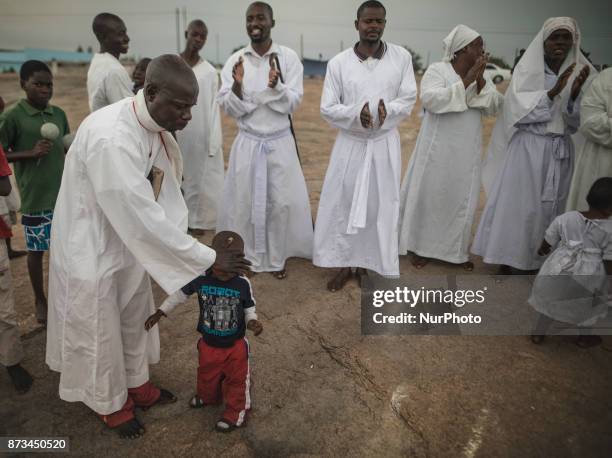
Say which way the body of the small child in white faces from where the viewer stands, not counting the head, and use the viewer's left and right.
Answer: facing away from the viewer

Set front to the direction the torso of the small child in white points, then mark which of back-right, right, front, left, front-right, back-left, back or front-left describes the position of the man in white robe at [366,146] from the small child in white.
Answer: left

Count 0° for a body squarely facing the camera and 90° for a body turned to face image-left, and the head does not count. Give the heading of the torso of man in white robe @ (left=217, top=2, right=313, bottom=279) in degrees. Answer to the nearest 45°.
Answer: approximately 0°

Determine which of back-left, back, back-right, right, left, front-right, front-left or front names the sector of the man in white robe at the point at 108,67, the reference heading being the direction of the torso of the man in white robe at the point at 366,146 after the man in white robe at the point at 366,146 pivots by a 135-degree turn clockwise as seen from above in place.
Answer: front-left

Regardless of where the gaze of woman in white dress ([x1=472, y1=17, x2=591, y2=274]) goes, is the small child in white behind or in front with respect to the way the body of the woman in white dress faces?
in front

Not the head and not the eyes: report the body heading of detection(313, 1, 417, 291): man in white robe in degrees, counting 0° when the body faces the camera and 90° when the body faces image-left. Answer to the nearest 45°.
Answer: approximately 0°

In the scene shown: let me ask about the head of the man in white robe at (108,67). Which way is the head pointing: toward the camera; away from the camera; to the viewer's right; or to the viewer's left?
to the viewer's right

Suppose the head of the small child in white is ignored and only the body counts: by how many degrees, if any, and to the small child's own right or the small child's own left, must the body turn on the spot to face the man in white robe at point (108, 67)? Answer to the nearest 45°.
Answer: approximately 90° to the small child's own left

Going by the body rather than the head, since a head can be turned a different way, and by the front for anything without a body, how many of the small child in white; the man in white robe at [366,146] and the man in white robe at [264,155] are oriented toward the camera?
2

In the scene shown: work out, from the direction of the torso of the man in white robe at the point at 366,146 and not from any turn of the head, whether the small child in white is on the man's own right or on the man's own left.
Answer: on the man's own left

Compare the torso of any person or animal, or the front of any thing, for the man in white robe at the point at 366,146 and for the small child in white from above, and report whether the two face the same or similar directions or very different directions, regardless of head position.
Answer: very different directions
